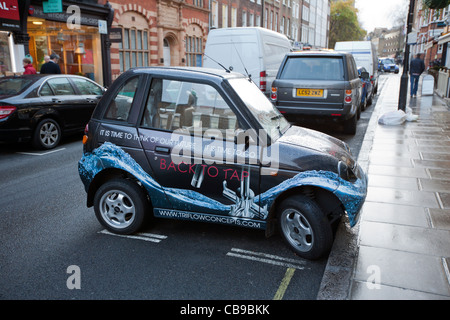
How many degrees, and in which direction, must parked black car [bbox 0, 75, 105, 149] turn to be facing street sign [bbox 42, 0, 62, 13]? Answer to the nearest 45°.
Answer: approximately 45° to its left

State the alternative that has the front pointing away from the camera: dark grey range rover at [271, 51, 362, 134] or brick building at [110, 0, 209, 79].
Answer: the dark grey range rover

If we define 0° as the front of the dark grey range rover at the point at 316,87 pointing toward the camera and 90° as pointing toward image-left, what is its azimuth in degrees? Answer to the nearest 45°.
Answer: approximately 180°

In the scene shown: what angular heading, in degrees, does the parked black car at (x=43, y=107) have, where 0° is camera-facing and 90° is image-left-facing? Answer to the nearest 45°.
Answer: approximately 225°

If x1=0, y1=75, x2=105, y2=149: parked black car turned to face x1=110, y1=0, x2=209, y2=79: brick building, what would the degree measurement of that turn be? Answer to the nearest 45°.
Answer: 0° — it already faces it

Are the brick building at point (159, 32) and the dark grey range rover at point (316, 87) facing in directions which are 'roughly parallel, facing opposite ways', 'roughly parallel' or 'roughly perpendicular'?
roughly perpendicular

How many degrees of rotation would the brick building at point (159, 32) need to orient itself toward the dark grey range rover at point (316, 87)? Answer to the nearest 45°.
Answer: approximately 45° to its right

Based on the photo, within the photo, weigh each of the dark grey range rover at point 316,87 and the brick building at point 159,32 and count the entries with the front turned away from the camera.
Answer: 1

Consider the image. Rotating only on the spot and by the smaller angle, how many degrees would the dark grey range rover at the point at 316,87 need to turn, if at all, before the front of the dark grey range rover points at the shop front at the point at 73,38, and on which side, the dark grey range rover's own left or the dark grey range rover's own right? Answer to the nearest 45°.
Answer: approximately 45° to the dark grey range rover's own left
